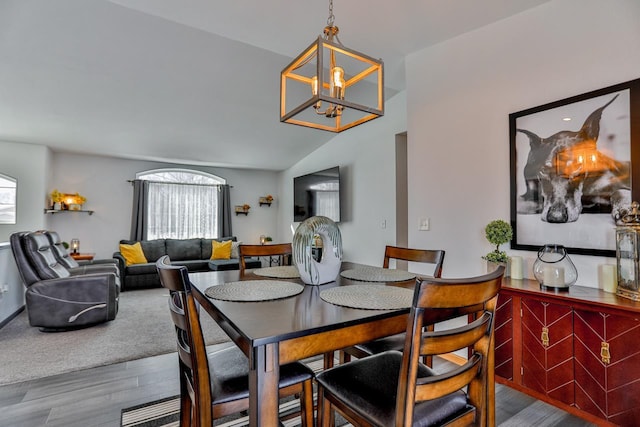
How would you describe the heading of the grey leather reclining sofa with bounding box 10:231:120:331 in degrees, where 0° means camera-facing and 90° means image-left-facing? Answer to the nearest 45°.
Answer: approximately 315°

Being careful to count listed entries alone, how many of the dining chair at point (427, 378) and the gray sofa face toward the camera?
1

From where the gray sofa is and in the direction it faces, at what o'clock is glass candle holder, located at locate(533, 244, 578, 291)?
The glass candle holder is roughly at 11 o'clock from the gray sofa.

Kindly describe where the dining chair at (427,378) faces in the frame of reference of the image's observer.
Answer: facing away from the viewer and to the left of the viewer

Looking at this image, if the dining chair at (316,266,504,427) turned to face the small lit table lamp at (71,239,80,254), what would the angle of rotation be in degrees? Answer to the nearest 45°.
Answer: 0° — it already faces it

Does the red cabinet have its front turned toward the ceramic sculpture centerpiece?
yes

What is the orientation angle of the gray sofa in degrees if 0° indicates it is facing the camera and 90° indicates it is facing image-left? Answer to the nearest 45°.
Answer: approximately 0°

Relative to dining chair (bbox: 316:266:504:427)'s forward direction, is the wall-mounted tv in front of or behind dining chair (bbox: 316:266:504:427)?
in front

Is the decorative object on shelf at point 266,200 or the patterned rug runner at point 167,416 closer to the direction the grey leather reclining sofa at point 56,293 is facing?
the patterned rug runner

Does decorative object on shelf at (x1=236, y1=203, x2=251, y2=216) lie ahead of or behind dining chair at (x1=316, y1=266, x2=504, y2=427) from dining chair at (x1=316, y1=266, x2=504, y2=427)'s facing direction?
ahead
